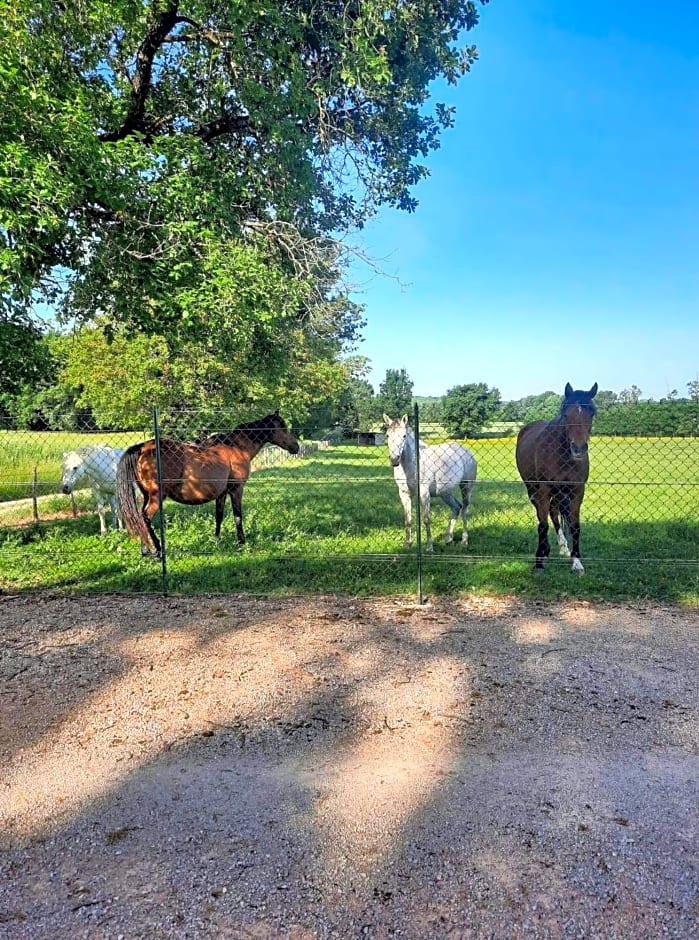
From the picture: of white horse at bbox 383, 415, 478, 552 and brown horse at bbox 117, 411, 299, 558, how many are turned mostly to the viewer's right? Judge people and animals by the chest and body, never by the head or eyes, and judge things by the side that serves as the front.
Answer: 1

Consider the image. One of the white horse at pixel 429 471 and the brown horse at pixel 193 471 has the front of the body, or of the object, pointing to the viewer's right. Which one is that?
the brown horse

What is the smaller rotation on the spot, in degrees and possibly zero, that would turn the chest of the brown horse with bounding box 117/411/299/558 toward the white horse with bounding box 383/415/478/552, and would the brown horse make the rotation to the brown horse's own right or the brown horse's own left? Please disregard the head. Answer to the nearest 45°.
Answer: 0° — it already faces it

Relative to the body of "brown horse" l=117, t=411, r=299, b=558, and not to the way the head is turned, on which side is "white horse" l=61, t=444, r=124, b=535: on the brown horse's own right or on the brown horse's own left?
on the brown horse's own left

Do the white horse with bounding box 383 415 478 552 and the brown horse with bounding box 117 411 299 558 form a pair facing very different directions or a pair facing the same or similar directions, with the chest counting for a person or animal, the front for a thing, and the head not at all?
very different directions

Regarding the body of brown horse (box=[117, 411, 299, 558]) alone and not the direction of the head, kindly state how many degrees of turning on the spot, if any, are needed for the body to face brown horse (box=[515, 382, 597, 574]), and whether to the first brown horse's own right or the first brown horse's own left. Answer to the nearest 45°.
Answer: approximately 45° to the first brown horse's own right

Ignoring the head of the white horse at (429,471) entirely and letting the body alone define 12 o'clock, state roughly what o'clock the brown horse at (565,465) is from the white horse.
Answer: The brown horse is roughly at 9 o'clock from the white horse.

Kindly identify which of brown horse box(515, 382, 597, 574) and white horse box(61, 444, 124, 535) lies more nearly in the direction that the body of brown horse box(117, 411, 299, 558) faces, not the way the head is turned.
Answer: the brown horse

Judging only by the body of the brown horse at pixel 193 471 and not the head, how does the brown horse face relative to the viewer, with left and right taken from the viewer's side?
facing to the right of the viewer
